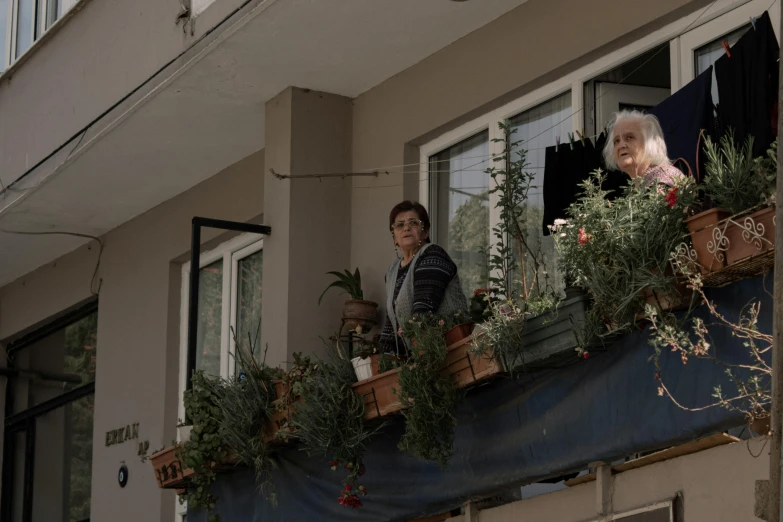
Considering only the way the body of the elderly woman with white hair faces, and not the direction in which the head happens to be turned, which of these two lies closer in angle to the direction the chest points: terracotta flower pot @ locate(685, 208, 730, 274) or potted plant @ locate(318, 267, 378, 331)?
the terracotta flower pot

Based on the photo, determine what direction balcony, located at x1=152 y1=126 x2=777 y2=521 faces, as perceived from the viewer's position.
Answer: facing the viewer and to the left of the viewer

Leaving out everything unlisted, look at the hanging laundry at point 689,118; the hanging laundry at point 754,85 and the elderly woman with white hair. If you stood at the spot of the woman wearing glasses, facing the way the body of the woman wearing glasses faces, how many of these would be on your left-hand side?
3

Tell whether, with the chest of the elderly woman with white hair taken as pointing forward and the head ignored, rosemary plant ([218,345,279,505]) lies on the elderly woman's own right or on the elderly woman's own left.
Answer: on the elderly woman's own right

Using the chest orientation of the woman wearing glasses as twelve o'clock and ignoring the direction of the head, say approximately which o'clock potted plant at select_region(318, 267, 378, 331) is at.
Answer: The potted plant is roughly at 4 o'clock from the woman wearing glasses.

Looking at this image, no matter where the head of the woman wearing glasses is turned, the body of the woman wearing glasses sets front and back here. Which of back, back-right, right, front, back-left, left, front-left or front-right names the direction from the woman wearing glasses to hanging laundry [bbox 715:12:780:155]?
left

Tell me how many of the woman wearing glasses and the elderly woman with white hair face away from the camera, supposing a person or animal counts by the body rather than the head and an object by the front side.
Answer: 0

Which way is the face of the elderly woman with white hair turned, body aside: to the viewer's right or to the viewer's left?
to the viewer's left

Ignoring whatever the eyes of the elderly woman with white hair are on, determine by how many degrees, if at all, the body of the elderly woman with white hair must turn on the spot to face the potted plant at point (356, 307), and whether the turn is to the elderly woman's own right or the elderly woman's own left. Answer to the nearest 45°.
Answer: approximately 90° to the elderly woman's own right

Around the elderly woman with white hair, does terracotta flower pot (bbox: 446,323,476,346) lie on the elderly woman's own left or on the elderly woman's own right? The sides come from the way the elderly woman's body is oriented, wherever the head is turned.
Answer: on the elderly woman's own right

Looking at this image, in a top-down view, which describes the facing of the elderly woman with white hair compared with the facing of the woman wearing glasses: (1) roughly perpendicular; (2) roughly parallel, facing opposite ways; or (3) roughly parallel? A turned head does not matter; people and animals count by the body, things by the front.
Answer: roughly parallel
